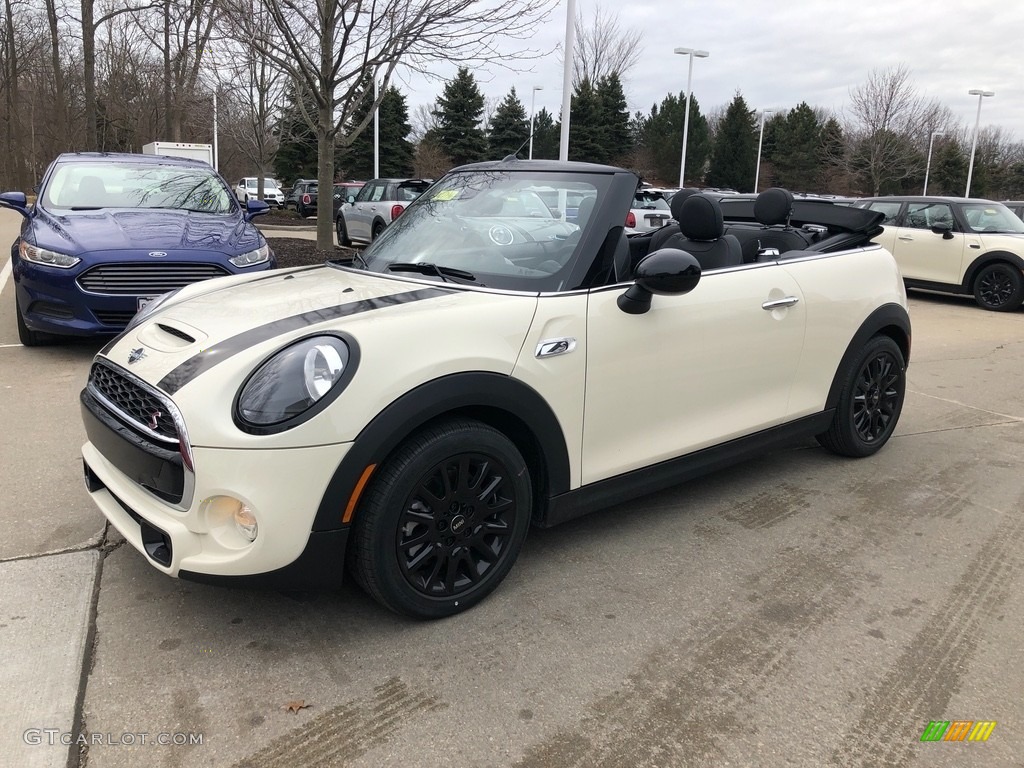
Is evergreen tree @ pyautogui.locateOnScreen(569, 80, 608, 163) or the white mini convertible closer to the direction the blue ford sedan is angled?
the white mini convertible

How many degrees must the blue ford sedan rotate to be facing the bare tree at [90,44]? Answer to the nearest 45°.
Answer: approximately 180°

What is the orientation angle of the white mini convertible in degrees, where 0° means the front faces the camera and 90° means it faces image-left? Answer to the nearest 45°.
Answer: approximately 45°

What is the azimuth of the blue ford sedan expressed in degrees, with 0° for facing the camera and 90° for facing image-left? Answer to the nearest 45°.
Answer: approximately 0°

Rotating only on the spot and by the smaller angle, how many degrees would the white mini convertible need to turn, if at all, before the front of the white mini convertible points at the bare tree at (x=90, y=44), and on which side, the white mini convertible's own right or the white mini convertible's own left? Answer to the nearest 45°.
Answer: approximately 90° to the white mini convertible's own right

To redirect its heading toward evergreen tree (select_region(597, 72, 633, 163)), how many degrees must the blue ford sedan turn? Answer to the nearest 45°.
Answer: approximately 135° to its left

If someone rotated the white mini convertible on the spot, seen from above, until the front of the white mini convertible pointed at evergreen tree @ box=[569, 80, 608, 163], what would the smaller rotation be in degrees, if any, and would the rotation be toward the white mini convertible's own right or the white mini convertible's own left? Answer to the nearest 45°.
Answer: approximately 135° to the white mini convertible's own right

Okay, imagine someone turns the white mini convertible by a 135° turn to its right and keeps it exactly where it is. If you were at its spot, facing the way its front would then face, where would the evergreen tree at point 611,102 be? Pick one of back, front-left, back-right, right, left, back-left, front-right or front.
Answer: front
